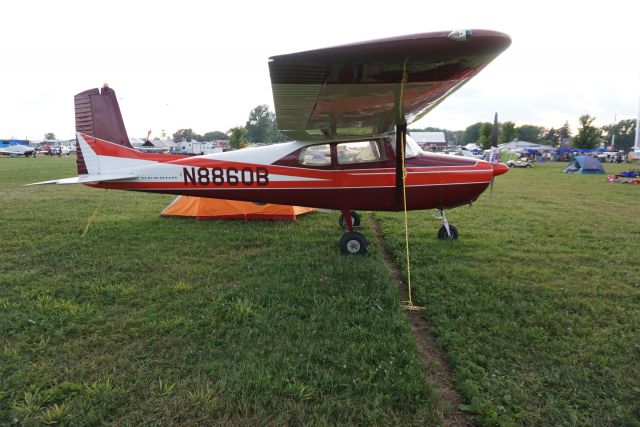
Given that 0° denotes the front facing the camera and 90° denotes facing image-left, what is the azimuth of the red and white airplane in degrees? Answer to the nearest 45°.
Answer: approximately 270°

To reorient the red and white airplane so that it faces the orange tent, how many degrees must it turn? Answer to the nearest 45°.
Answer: approximately 135° to its left
